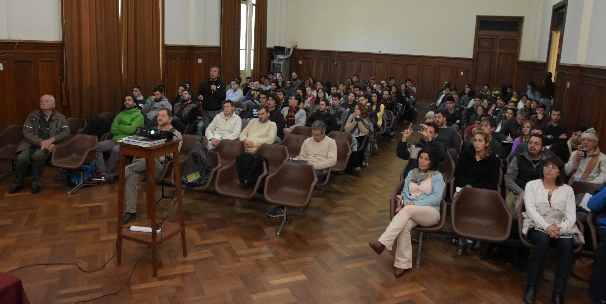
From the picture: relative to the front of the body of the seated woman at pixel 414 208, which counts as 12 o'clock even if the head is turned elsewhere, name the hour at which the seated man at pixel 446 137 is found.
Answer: The seated man is roughly at 5 o'clock from the seated woman.

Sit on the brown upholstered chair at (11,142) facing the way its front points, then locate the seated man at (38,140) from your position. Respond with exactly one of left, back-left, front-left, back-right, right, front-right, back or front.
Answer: left

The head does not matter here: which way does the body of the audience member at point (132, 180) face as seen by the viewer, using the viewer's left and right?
facing the viewer and to the left of the viewer

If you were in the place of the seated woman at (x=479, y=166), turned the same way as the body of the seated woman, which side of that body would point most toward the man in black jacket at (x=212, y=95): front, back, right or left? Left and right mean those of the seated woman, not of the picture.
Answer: right

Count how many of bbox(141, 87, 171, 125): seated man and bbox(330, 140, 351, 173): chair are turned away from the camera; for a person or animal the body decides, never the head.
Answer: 0

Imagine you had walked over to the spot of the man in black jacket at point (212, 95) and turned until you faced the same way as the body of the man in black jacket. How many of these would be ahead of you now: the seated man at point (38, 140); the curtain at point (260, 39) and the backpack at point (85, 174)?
2

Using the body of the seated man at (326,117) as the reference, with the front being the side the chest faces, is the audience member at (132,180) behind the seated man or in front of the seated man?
in front

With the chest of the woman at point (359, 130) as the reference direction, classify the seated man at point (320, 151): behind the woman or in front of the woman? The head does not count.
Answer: in front

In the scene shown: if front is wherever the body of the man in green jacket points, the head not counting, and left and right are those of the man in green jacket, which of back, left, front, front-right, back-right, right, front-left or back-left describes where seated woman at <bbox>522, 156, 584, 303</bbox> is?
left

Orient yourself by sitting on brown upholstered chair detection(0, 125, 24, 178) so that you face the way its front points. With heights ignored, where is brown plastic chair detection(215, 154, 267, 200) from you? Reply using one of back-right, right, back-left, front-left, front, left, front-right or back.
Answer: left

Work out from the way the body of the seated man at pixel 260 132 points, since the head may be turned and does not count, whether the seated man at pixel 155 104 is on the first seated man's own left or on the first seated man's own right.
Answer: on the first seated man's own right
